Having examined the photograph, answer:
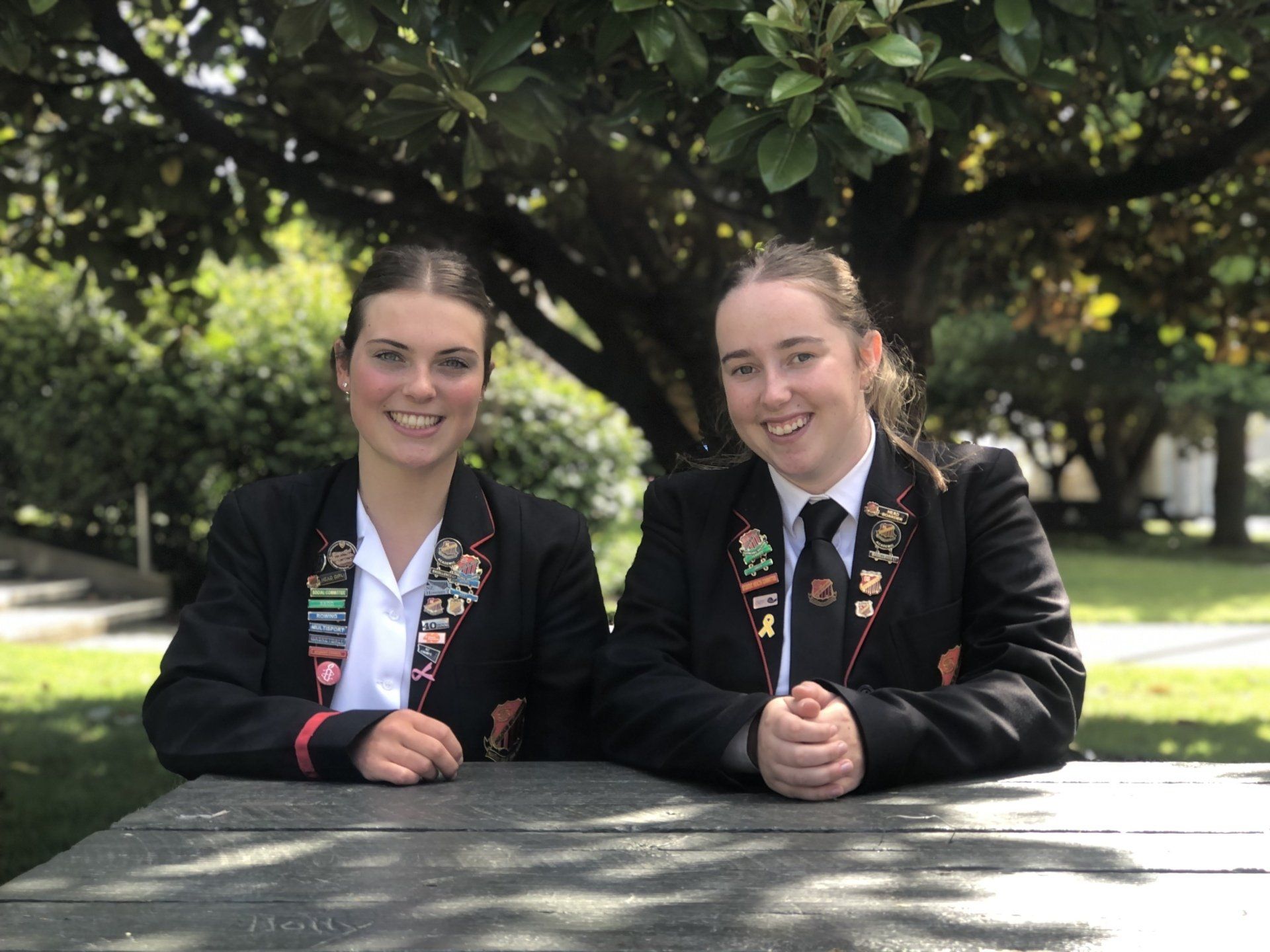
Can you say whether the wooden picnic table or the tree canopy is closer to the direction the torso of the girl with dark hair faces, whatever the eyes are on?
the wooden picnic table

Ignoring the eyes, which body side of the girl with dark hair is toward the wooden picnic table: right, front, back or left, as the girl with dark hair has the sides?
front

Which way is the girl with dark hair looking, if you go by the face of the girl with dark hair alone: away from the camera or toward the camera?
toward the camera

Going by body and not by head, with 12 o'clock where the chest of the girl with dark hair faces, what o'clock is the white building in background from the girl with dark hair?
The white building in background is roughly at 7 o'clock from the girl with dark hair.

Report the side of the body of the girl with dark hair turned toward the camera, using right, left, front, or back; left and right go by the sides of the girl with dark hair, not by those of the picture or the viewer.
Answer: front

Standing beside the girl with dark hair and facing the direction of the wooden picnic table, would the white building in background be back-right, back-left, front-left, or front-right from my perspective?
back-left

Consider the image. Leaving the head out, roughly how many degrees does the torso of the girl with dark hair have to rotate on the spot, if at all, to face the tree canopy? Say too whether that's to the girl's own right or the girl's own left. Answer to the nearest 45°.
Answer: approximately 180°

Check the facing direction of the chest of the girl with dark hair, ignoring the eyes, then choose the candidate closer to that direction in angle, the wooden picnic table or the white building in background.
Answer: the wooden picnic table
